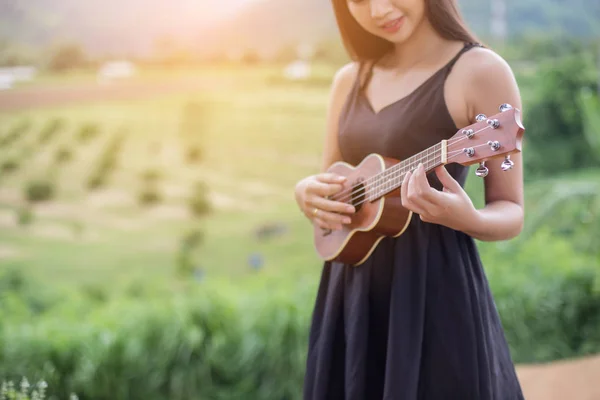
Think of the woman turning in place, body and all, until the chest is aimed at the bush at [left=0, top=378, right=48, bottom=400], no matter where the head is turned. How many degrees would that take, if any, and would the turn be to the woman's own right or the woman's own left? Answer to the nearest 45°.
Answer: approximately 45° to the woman's own right

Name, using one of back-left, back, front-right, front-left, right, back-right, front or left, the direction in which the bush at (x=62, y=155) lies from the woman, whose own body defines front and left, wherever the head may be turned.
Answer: right

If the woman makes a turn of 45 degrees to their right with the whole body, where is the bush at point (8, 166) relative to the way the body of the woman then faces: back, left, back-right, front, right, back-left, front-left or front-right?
front-right

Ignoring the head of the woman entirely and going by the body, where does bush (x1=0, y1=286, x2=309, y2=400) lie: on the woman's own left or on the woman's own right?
on the woman's own right

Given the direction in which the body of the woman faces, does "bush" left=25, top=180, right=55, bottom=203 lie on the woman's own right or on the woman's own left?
on the woman's own right

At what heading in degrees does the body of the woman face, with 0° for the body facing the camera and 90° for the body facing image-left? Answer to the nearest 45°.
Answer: approximately 45°

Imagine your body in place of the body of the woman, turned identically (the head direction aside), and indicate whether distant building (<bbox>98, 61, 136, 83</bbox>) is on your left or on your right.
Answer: on your right

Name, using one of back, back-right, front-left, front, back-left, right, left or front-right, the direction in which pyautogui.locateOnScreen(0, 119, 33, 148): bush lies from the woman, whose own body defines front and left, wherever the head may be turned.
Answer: right

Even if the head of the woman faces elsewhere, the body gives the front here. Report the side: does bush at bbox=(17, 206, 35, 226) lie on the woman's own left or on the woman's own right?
on the woman's own right

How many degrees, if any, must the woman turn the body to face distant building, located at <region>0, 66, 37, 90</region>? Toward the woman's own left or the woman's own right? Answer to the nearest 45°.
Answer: approximately 90° to the woman's own right

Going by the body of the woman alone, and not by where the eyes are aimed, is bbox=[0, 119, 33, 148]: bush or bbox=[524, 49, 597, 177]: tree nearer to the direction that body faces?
the bush

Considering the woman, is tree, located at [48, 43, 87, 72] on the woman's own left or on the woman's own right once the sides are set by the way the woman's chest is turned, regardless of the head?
on the woman's own right
